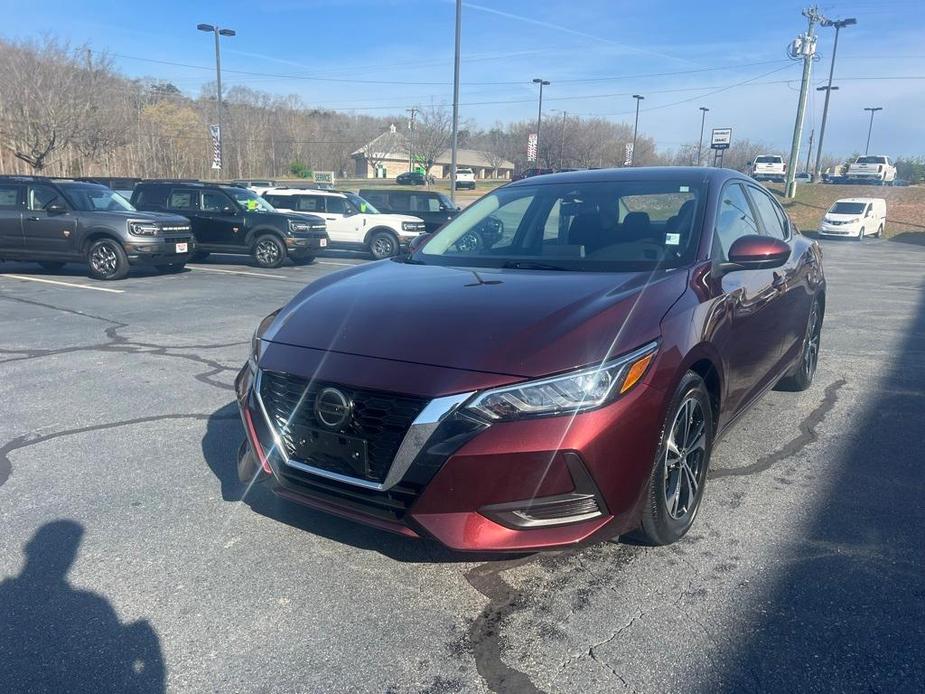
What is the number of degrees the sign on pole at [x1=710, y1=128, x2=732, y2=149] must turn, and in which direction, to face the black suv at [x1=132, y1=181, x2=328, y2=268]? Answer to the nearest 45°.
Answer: approximately 45° to its right

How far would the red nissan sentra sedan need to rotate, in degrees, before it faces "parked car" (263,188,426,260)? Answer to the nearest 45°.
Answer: approximately 135° to its right

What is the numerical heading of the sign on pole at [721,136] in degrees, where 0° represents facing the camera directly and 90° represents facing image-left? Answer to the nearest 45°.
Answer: approximately 0°

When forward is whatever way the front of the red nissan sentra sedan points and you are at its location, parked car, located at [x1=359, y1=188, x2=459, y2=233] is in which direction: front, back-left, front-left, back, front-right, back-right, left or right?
back-right

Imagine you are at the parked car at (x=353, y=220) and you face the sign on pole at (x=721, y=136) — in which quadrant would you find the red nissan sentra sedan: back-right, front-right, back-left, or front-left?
back-right

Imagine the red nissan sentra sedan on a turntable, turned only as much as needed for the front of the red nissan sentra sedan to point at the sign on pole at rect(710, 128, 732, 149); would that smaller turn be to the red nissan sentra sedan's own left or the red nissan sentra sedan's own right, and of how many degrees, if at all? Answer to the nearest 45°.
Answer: approximately 135° to the red nissan sentra sedan's own right

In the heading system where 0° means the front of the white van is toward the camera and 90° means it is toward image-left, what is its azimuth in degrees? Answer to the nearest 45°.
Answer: approximately 45°
